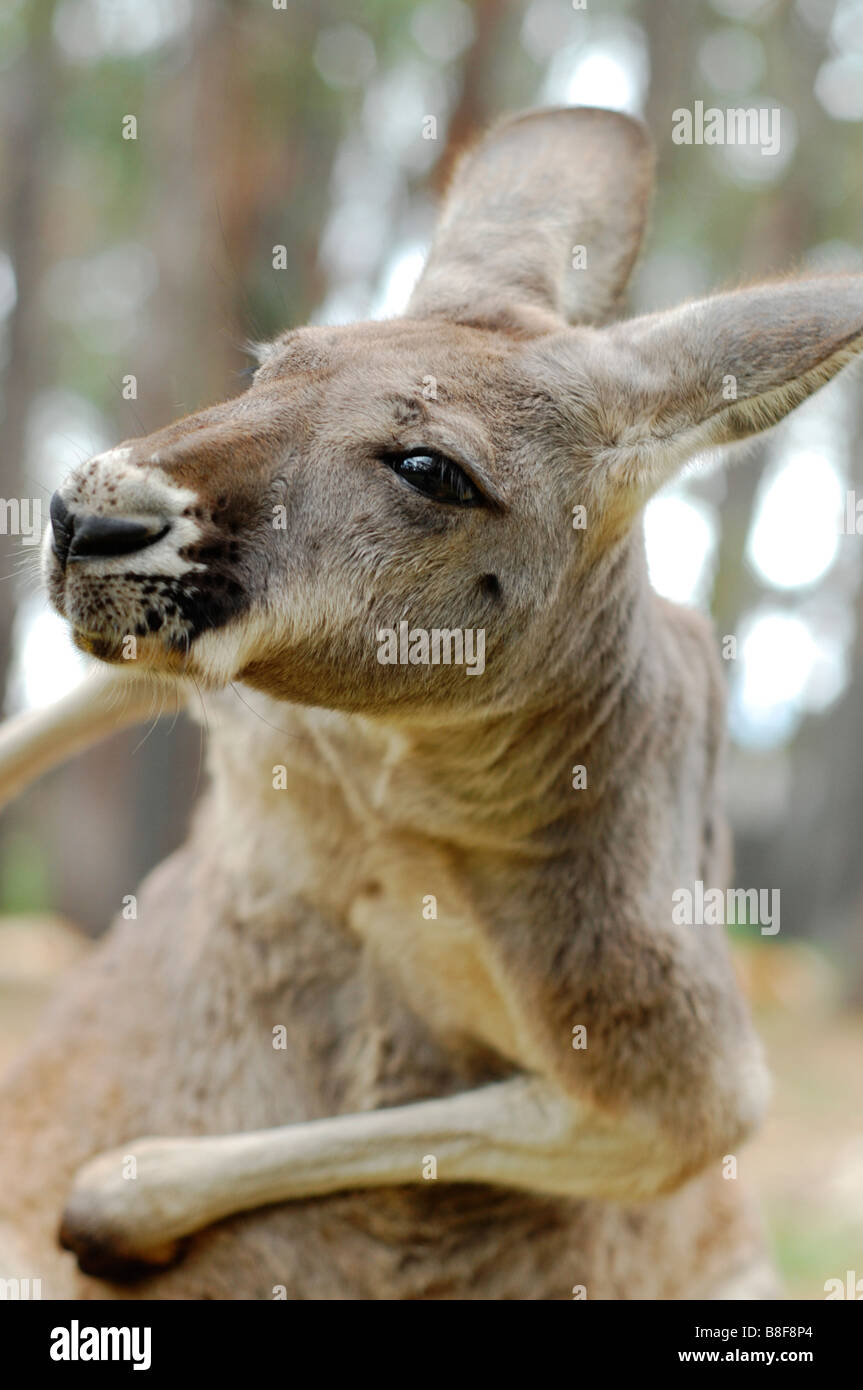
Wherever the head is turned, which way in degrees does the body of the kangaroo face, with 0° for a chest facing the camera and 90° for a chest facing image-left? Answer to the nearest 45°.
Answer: approximately 45°
